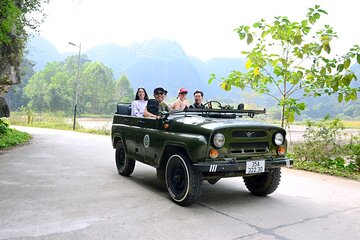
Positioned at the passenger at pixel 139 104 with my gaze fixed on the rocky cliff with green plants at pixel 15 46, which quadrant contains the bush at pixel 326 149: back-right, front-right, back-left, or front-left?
back-right

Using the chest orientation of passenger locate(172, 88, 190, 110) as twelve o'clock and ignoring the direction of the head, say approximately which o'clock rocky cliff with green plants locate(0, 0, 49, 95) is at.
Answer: The rocky cliff with green plants is roughly at 6 o'clock from the passenger.

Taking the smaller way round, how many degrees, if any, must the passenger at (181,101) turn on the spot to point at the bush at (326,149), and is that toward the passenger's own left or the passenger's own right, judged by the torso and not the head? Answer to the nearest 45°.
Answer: approximately 45° to the passenger's own left

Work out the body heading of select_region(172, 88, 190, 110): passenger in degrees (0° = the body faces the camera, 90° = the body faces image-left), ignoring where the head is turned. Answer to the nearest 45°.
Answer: approximately 315°

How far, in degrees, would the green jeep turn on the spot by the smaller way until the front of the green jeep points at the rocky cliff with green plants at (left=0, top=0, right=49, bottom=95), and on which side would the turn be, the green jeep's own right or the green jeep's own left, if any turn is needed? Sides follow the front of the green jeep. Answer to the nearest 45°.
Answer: approximately 180°

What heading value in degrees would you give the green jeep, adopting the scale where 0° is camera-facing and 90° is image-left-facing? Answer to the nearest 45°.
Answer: approximately 315°

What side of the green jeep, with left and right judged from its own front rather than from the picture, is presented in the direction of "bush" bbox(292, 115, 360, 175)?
left

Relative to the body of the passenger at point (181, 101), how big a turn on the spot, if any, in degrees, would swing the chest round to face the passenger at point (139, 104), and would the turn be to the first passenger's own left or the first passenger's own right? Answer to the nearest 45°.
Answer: approximately 135° to the first passenger's own right
